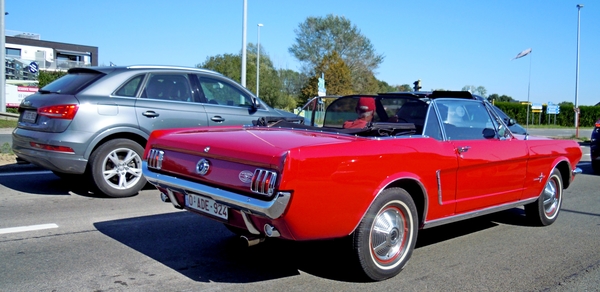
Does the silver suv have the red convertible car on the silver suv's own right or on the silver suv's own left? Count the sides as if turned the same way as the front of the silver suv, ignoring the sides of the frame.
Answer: on the silver suv's own right

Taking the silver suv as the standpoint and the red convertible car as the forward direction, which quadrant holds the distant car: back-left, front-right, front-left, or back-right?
front-left

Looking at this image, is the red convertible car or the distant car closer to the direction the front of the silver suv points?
the distant car

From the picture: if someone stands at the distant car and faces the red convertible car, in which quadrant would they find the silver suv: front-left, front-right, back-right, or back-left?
front-right

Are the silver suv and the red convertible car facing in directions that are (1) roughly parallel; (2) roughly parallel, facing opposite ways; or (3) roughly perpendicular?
roughly parallel

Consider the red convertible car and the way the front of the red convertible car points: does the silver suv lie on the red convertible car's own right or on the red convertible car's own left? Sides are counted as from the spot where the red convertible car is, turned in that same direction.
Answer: on the red convertible car's own left

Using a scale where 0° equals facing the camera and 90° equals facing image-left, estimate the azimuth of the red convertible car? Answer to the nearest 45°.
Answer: approximately 225°

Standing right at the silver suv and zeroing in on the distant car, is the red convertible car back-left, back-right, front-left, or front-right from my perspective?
front-right

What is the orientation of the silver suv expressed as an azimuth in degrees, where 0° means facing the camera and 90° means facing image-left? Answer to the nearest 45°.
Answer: approximately 225°

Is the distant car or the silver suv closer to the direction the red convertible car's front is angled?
the distant car

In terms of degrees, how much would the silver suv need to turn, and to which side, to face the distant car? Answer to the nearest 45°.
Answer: approximately 45° to its right

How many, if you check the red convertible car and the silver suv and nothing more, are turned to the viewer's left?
0

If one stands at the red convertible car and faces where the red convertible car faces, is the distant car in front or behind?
in front

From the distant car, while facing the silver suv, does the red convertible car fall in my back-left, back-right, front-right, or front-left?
front-left
